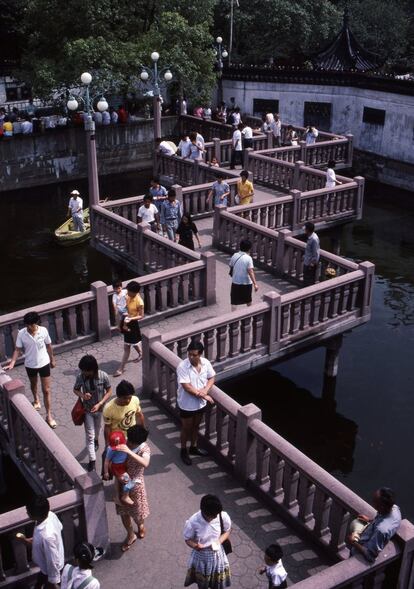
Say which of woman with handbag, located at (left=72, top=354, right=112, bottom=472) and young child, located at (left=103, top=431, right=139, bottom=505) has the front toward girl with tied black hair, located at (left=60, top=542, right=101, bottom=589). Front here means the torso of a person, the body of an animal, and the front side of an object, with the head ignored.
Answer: the woman with handbag

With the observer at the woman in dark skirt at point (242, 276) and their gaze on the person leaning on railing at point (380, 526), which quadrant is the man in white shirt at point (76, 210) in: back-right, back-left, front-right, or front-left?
back-right

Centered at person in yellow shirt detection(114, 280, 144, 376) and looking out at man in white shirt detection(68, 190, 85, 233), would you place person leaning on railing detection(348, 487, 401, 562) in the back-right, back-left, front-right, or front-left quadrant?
back-right

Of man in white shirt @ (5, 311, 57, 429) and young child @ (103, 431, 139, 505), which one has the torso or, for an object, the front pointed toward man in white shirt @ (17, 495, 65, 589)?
man in white shirt @ (5, 311, 57, 429)

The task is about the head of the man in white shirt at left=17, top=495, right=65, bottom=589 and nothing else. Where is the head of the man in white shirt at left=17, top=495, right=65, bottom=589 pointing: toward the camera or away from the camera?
away from the camera

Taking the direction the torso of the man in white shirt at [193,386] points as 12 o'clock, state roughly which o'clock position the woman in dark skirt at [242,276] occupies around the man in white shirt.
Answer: The woman in dark skirt is roughly at 8 o'clock from the man in white shirt.

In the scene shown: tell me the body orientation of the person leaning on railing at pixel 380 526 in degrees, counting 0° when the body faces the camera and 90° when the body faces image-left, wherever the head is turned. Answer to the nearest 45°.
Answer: approximately 90°

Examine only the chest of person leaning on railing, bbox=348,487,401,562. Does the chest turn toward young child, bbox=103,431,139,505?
yes
